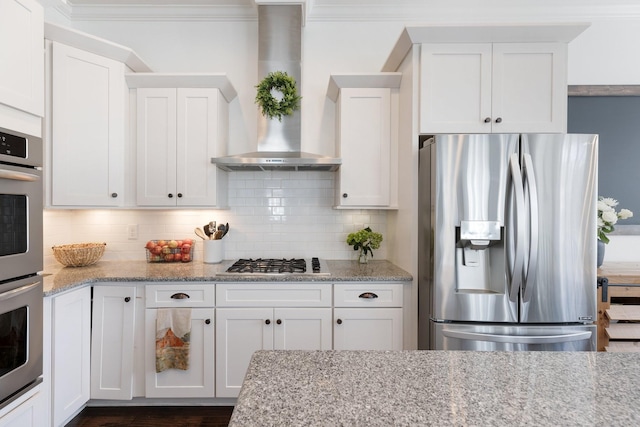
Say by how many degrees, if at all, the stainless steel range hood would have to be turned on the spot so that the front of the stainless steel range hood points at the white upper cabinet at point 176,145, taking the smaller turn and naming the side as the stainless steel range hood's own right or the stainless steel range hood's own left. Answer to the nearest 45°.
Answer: approximately 90° to the stainless steel range hood's own right

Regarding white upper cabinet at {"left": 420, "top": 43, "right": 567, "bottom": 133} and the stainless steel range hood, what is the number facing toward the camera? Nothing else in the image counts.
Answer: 2

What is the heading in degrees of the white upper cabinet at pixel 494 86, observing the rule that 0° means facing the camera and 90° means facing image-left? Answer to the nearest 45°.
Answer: approximately 0°

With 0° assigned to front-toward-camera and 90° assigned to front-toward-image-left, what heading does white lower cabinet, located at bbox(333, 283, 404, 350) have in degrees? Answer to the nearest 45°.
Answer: approximately 0°

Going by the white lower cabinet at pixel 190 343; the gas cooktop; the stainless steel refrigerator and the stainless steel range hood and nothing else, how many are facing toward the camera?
4

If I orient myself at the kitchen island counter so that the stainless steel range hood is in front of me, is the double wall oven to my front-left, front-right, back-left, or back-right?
front-left

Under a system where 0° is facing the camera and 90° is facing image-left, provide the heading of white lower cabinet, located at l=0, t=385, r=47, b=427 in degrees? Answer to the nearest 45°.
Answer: approximately 315°

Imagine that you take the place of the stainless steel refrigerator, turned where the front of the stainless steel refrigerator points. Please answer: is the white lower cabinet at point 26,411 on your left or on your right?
on your right

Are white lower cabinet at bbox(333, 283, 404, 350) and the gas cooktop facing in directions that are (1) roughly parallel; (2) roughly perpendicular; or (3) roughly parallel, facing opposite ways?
roughly parallel

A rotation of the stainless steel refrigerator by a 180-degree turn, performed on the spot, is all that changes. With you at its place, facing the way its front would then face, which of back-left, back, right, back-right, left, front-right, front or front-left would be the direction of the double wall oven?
back-left

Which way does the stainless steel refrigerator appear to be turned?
toward the camera

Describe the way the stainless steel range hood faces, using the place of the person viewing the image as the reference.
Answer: facing the viewer

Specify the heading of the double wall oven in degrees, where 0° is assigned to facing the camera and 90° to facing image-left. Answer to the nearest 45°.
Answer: approximately 315°

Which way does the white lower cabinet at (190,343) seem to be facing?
toward the camera
